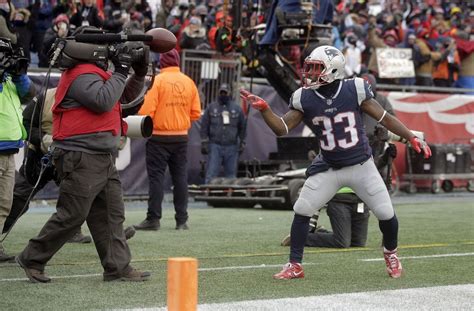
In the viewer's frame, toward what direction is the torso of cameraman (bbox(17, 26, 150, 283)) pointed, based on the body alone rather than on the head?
to the viewer's right

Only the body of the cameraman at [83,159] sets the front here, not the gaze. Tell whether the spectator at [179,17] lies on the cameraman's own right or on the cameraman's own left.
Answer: on the cameraman's own left

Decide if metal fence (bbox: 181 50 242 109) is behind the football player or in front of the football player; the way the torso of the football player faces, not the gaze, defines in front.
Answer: behind

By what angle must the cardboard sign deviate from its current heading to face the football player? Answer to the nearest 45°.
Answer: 0° — it already faces them

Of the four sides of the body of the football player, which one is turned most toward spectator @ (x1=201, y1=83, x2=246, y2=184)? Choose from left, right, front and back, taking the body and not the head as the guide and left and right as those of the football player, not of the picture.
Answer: back

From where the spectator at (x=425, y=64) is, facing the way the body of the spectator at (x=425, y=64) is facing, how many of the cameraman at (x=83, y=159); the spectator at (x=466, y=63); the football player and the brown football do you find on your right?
3
